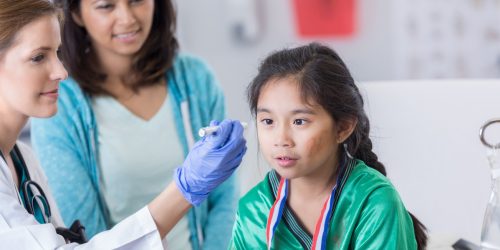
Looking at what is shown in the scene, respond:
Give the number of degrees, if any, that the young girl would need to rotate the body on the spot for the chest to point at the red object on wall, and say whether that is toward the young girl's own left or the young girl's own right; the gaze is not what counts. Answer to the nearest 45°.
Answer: approximately 135° to the young girl's own right

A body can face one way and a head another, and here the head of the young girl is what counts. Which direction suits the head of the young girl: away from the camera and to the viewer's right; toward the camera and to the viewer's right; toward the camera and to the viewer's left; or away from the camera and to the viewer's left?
toward the camera and to the viewer's left

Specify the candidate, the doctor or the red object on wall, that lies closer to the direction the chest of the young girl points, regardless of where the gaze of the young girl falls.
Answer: the doctor

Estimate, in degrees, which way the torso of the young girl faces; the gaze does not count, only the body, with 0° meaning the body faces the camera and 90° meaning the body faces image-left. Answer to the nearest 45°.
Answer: approximately 45°

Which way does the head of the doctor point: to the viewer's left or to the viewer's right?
to the viewer's right

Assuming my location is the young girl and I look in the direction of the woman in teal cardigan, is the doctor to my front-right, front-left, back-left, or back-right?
front-left

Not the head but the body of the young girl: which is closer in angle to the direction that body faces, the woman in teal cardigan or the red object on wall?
the woman in teal cardigan

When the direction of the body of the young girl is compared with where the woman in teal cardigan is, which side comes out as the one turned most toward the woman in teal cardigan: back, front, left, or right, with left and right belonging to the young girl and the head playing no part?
right

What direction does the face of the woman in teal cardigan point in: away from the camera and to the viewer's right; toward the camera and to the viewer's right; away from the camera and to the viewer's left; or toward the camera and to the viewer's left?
toward the camera and to the viewer's right

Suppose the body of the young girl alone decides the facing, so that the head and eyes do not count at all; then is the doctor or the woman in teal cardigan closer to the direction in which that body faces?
the doctor

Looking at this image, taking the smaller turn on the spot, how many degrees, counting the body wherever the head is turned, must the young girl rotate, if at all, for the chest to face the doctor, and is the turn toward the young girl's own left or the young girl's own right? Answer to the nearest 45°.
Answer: approximately 45° to the young girl's own right
